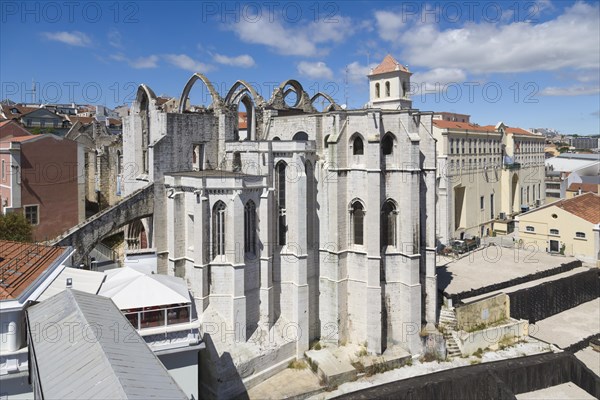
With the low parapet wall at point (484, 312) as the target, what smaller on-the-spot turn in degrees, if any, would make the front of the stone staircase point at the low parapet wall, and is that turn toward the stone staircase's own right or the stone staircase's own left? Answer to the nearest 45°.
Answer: approximately 135° to the stone staircase's own left

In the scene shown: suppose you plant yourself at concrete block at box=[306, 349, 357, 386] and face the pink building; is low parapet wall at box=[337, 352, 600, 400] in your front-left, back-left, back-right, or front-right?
back-right

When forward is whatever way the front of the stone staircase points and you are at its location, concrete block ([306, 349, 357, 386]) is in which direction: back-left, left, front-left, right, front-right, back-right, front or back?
front-right

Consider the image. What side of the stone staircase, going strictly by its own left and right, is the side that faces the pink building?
right

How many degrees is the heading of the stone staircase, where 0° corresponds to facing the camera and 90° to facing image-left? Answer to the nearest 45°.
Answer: approximately 0°
